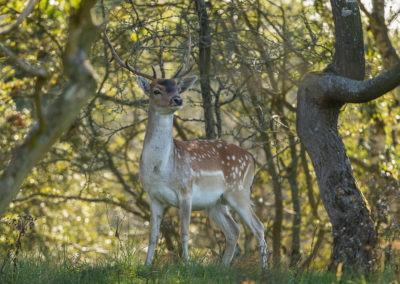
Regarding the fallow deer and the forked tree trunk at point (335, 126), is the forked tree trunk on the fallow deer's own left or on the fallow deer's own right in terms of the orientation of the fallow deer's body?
on the fallow deer's own left

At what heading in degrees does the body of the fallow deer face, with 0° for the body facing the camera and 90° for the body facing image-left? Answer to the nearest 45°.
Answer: approximately 45°

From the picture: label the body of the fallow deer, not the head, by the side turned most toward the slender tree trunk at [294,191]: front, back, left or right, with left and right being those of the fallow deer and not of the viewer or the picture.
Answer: back
